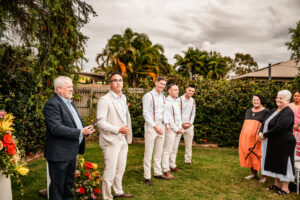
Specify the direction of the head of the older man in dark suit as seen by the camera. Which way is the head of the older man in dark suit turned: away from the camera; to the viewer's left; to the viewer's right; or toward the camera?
to the viewer's right

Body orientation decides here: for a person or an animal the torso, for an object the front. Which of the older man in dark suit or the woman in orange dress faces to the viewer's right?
the older man in dark suit

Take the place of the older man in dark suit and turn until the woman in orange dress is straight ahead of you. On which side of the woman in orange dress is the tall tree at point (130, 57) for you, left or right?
left

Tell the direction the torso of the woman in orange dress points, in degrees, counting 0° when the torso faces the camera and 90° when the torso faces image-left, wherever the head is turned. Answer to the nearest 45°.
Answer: approximately 45°

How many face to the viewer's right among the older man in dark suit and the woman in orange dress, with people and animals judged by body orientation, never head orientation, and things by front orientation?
1

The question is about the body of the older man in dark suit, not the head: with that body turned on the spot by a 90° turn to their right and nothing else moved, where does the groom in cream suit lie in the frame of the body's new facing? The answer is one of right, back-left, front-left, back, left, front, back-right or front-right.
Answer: back-left

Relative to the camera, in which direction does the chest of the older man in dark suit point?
to the viewer's right
